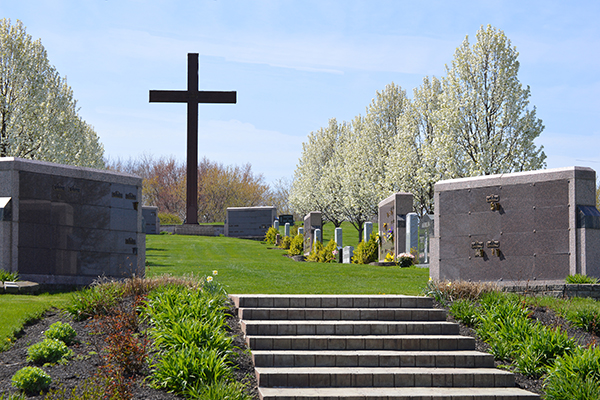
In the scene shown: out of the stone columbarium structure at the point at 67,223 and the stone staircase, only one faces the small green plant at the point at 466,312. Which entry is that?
the stone columbarium structure

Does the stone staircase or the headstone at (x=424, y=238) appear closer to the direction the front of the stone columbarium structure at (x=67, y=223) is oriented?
the stone staircase

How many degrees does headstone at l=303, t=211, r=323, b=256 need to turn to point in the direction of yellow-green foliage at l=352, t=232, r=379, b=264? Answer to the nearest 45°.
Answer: approximately 45° to its left

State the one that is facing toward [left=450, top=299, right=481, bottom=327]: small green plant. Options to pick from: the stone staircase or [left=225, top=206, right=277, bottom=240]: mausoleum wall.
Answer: the mausoleum wall

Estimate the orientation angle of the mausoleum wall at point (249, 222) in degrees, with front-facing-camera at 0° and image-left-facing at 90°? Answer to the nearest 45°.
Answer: approximately 0°

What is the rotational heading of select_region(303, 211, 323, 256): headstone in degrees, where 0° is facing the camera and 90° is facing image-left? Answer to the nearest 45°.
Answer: approximately 45°

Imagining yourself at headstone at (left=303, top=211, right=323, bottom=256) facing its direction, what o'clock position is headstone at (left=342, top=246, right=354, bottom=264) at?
headstone at (left=342, top=246, right=354, bottom=264) is roughly at 10 o'clock from headstone at (left=303, top=211, right=323, bottom=256).

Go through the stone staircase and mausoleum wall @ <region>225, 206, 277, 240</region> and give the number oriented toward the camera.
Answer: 2

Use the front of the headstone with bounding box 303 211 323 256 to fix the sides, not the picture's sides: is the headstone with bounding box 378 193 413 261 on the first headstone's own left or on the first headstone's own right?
on the first headstone's own left
